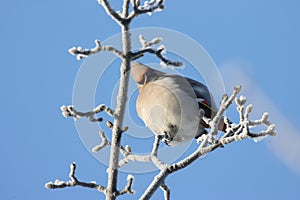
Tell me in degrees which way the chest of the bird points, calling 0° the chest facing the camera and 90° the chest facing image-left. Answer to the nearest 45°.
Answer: approximately 45°
